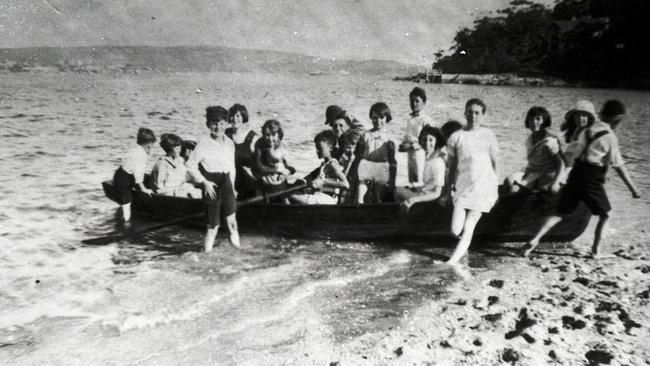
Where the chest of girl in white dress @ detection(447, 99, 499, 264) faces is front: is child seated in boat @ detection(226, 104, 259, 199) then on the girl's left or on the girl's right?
on the girl's right

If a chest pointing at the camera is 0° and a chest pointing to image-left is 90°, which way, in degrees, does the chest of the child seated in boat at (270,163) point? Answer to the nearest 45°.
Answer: approximately 0°
